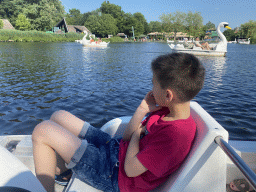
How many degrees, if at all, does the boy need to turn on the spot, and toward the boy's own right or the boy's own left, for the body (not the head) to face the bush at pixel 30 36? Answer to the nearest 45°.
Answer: approximately 90° to the boy's own right

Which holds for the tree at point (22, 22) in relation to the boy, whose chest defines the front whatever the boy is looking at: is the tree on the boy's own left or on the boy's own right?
on the boy's own right

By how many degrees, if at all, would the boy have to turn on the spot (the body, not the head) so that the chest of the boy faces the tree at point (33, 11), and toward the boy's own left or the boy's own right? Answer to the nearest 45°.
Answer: approximately 90° to the boy's own right

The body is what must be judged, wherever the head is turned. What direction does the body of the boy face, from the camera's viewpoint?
to the viewer's left

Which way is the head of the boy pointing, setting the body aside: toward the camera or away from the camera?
away from the camera
